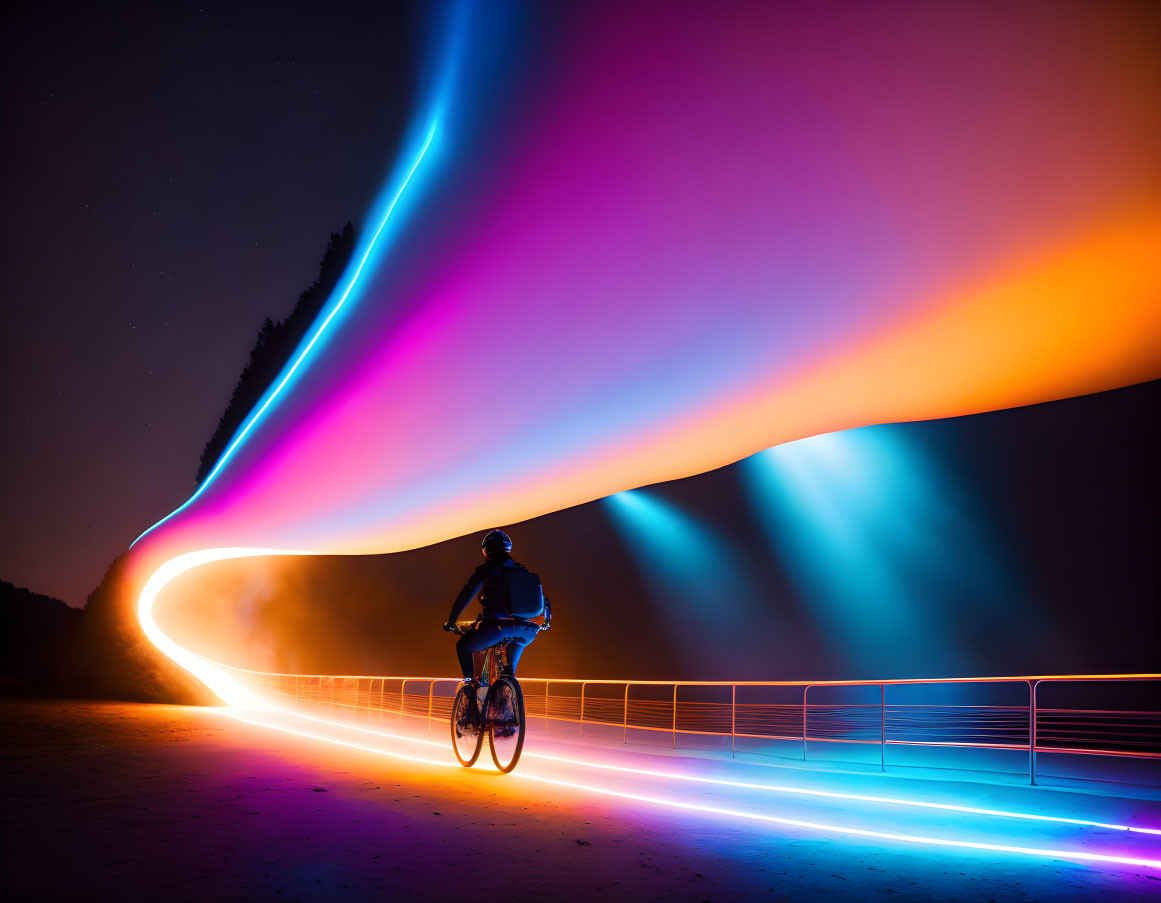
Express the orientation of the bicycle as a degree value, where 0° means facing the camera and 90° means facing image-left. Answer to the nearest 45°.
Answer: approximately 135°

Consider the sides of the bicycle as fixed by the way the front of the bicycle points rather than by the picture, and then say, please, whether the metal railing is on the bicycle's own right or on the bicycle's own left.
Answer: on the bicycle's own right
